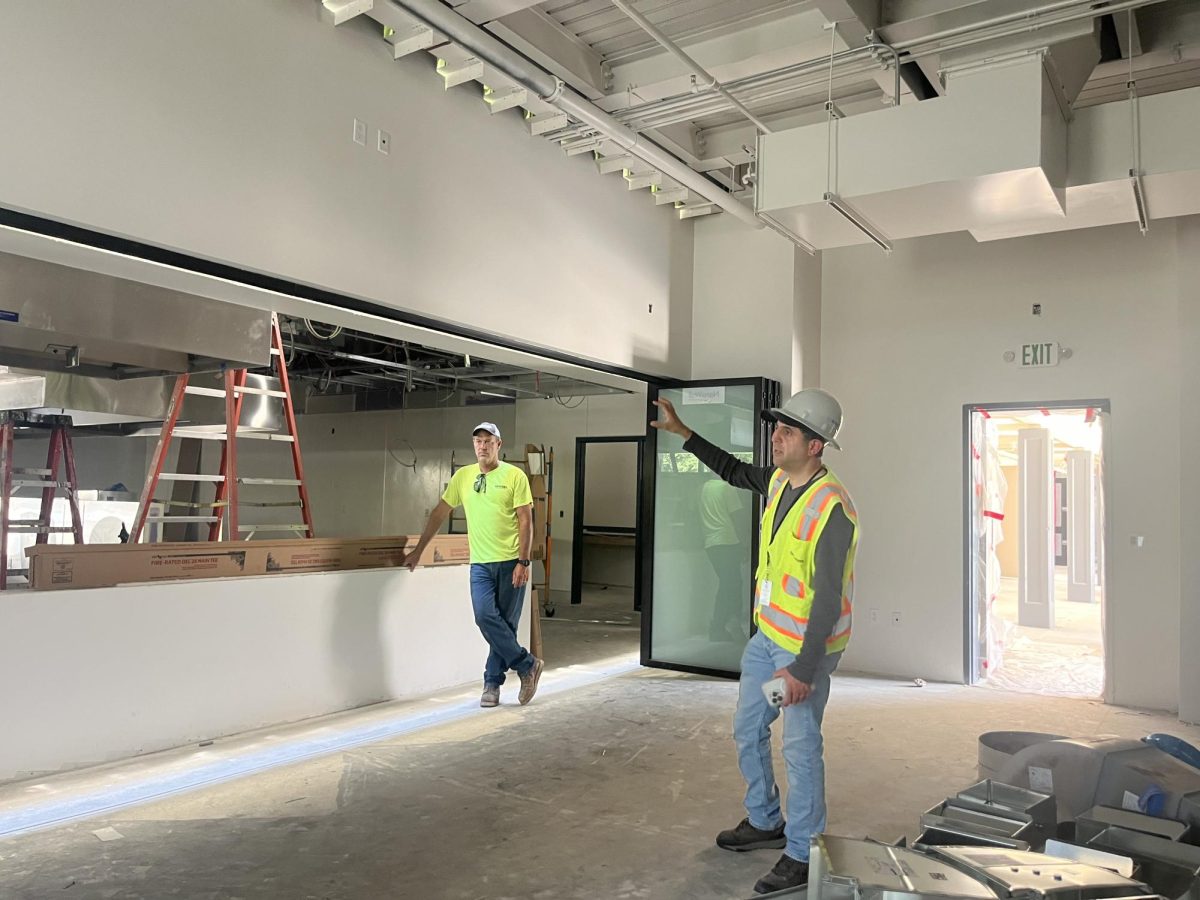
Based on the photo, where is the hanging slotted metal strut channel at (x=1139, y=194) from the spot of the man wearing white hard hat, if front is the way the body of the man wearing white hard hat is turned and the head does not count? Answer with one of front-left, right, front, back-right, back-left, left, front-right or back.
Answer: back

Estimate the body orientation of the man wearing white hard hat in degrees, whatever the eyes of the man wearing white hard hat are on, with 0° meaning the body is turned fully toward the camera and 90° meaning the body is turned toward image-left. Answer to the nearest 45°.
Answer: approximately 45°

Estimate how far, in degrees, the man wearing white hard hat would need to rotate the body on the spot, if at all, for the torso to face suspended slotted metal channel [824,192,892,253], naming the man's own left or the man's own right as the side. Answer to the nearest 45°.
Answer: approximately 135° to the man's own right

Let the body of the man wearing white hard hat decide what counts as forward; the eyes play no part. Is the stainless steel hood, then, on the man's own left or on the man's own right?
on the man's own right

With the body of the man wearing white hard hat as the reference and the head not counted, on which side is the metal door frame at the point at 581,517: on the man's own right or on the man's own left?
on the man's own right
